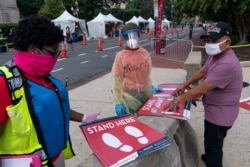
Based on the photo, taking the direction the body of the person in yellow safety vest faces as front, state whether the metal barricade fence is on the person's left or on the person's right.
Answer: on the person's left

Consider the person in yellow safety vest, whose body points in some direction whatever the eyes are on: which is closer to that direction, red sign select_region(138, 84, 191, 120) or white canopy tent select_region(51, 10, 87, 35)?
the red sign

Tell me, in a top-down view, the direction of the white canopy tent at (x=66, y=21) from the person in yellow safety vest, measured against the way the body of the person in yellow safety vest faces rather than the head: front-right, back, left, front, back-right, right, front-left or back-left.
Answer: back-left

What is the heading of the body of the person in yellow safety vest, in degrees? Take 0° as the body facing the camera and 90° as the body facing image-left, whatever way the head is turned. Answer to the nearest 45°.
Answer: approximately 315°

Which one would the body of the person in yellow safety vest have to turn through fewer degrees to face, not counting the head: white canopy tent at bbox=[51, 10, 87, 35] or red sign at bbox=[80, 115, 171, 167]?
the red sign
